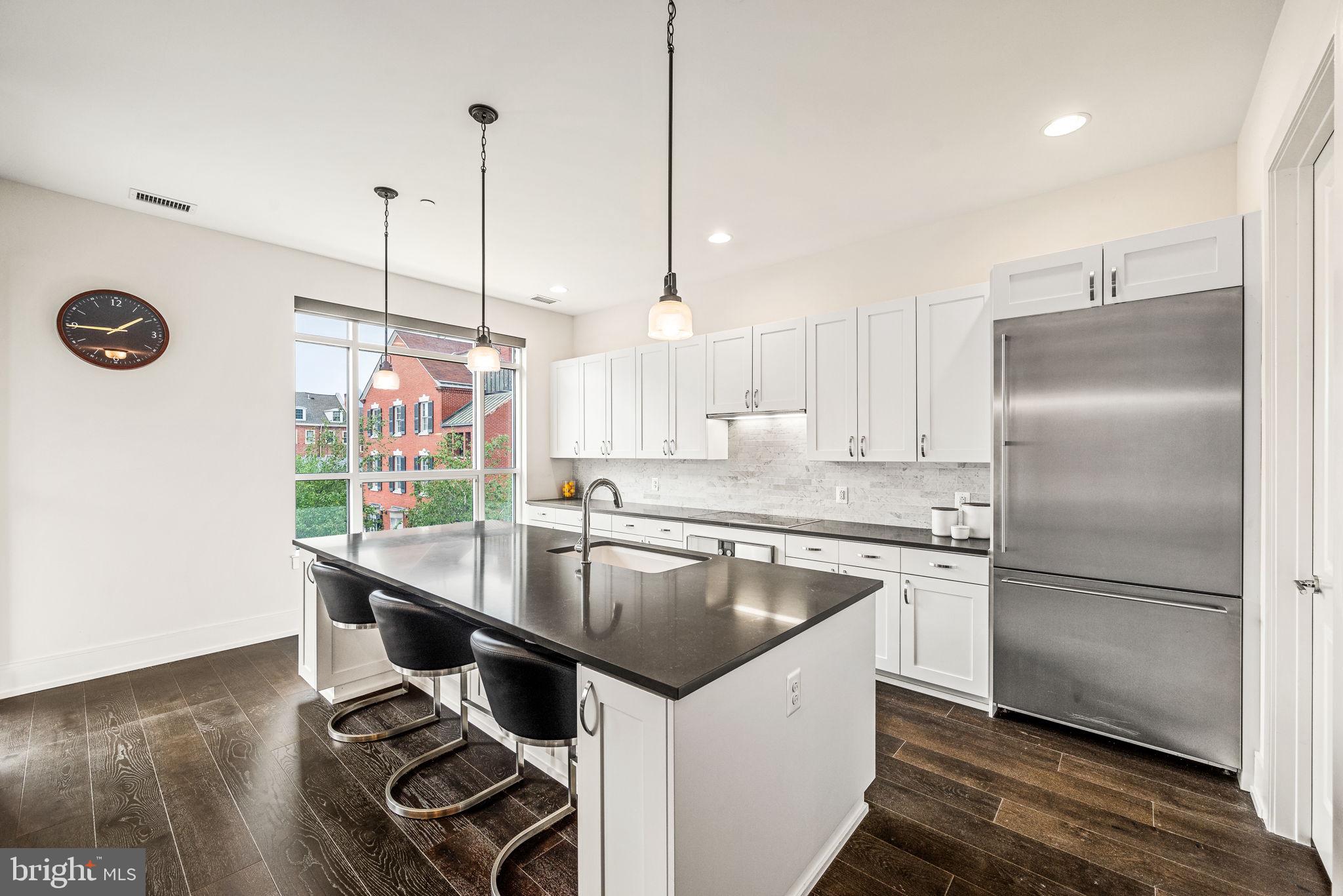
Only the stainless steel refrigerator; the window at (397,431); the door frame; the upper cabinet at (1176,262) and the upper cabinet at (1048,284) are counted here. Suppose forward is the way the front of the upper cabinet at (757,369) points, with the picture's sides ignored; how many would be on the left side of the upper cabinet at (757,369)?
4

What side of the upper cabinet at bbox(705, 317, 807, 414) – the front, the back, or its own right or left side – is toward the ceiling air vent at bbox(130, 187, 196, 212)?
front

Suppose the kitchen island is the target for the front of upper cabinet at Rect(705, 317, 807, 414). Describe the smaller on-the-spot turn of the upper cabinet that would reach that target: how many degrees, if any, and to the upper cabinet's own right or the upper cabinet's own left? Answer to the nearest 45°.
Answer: approximately 45° to the upper cabinet's own left

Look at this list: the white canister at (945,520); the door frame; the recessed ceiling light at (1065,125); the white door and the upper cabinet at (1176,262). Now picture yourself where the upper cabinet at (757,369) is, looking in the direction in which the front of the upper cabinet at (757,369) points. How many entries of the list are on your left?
5

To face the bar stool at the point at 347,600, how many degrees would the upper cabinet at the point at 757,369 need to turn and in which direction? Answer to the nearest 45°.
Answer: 0° — it already faces it

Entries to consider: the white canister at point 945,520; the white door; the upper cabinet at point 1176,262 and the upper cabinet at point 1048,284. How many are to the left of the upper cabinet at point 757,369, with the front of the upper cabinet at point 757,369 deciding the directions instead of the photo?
4

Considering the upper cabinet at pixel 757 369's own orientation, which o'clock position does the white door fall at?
The white door is roughly at 9 o'clock from the upper cabinet.

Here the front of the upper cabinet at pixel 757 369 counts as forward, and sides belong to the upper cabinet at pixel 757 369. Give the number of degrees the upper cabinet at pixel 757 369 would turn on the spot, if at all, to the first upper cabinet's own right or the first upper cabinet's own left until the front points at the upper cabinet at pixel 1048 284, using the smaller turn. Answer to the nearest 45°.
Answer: approximately 90° to the first upper cabinet's own left

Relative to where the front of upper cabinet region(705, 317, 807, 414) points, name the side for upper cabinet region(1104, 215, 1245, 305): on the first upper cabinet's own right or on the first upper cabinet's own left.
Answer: on the first upper cabinet's own left

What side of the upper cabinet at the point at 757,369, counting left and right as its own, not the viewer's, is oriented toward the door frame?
left

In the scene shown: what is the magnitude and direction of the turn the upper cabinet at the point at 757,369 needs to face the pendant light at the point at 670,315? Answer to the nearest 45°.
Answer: approximately 45° to its left

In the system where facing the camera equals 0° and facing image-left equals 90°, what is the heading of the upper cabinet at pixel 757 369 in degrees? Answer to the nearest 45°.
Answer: approximately 45°

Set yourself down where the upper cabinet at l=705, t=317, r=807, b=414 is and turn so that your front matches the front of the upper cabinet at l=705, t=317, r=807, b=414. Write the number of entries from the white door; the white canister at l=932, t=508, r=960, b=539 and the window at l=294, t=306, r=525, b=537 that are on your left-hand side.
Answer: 2

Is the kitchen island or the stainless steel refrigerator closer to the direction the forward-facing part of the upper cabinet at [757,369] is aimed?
the kitchen island
